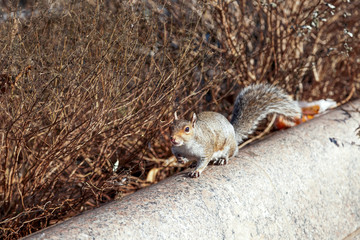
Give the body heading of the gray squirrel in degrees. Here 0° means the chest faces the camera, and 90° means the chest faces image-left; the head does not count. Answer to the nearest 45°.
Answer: approximately 45°
